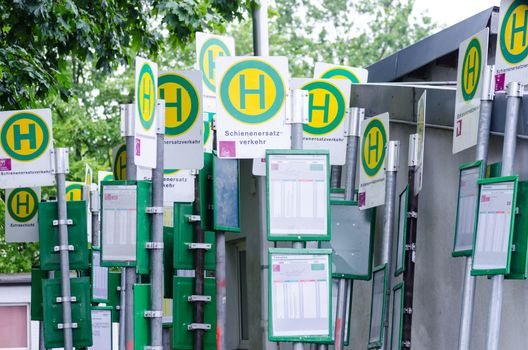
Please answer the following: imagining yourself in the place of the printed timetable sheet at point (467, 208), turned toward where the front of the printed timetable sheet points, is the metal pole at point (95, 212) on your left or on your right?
on your right

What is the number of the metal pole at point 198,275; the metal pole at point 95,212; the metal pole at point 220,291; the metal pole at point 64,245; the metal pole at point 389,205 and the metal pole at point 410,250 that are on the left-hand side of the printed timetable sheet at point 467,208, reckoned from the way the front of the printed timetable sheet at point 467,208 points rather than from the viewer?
0

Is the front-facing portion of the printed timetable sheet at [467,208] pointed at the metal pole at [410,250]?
no

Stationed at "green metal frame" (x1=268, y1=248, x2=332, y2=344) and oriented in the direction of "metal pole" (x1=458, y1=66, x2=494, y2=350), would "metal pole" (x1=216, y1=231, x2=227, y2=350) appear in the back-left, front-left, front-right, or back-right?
back-left

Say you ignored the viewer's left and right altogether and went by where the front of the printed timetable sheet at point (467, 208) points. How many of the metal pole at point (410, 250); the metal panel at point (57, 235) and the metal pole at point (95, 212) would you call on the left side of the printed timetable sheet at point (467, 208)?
0

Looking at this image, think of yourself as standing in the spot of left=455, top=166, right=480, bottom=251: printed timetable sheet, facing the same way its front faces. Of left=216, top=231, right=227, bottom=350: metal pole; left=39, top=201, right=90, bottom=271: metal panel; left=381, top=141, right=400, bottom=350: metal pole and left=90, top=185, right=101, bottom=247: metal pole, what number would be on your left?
0

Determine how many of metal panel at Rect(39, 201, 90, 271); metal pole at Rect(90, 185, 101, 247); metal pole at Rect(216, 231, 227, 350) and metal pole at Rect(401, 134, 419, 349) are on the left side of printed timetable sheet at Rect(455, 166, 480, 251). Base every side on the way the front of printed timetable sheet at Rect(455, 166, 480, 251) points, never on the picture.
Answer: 0

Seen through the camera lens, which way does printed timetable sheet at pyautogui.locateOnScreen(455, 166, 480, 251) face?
facing the viewer and to the left of the viewer
